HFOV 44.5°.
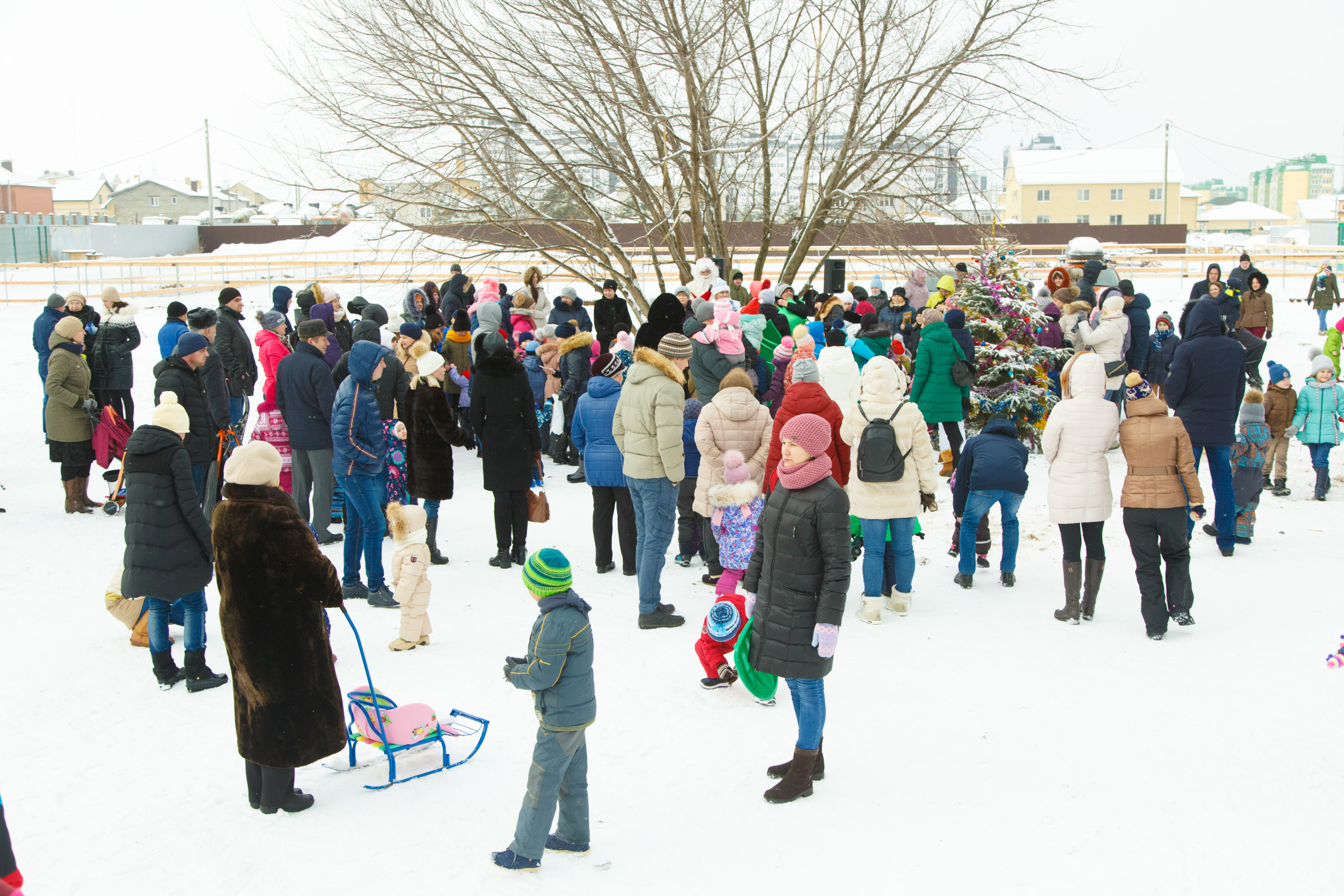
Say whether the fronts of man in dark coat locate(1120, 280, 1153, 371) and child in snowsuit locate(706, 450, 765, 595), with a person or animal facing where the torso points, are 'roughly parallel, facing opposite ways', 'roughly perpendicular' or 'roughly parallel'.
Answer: roughly perpendicular

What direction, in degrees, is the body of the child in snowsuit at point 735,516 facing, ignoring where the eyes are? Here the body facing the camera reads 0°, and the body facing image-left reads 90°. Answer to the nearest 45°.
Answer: approximately 180°

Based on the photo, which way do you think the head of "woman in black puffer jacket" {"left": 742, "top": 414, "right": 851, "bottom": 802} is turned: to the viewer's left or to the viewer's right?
to the viewer's left

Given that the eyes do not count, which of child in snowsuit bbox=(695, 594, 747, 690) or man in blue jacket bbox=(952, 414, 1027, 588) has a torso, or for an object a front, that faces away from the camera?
the man in blue jacket

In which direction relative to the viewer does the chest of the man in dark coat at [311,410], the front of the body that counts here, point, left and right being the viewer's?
facing away from the viewer and to the right of the viewer

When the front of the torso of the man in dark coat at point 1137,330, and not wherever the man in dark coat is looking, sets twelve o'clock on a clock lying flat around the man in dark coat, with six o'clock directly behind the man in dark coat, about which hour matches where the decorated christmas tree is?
The decorated christmas tree is roughly at 11 o'clock from the man in dark coat.

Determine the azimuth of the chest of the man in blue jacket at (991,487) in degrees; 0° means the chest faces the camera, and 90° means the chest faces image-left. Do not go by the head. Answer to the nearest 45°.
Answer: approximately 180°

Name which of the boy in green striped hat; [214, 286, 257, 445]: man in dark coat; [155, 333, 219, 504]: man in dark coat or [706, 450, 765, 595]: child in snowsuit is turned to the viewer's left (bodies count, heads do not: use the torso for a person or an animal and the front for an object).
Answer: the boy in green striped hat

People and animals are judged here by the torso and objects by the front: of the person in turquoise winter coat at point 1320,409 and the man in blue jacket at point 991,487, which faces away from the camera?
the man in blue jacket

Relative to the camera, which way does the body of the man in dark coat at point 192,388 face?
to the viewer's right

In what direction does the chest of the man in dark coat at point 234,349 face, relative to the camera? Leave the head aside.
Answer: to the viewer's right
